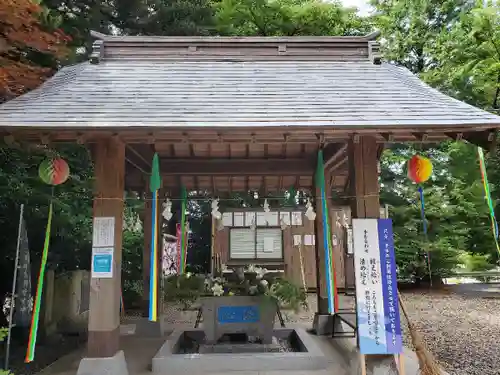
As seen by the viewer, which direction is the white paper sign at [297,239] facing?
toward the camera

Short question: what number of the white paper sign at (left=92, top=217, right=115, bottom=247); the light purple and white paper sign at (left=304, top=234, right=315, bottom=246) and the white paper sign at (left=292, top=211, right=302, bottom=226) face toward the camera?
3

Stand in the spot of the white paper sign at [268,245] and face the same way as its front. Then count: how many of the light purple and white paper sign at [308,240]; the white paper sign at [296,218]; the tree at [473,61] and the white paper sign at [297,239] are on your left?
4

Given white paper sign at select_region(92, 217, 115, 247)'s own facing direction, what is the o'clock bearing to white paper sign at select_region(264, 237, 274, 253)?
white paper sign at select_region(264, 237, 274, 253) is roughly at 7 o'clock from white paper sign at select_region(92, 217, 115, 247).

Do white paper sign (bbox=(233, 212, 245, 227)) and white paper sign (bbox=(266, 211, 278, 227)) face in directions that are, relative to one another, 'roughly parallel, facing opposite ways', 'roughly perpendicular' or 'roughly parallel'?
roughly parallel

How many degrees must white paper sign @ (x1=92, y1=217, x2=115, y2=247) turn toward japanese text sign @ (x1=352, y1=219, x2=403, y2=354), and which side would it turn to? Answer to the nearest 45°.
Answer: approximately 90° to its left

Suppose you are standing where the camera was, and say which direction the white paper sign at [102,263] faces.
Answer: facing the viewer

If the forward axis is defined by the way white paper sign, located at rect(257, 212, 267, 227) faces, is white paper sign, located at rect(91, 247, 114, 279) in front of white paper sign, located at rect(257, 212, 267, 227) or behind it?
in front

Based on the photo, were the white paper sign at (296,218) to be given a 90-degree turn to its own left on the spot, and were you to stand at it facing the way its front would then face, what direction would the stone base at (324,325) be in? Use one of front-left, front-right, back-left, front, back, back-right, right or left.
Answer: right

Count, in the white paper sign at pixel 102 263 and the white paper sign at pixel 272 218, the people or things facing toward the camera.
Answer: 2

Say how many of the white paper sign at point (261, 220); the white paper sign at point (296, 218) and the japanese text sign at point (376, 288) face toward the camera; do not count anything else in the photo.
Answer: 3

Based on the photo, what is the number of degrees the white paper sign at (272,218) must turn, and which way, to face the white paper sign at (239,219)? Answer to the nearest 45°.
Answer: approximately 90° to its right

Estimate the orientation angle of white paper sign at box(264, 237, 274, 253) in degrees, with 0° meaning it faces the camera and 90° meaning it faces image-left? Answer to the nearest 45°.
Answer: approximately 0°

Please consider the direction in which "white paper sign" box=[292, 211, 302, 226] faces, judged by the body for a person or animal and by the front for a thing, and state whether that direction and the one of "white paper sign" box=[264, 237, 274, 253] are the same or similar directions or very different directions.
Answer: same or similar directions

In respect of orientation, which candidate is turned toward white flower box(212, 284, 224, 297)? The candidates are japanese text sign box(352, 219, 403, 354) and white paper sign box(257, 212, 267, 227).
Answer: the white paper sign

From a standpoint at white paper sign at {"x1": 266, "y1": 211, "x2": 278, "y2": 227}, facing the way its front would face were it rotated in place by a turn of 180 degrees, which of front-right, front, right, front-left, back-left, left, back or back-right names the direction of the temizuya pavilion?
back
